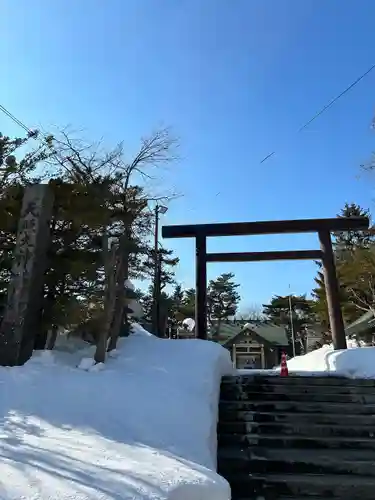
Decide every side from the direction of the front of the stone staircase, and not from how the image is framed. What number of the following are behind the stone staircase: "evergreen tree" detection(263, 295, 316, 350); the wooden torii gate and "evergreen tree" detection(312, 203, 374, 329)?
3

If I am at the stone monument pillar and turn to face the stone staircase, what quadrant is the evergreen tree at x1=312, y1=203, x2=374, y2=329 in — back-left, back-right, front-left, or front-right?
front-left

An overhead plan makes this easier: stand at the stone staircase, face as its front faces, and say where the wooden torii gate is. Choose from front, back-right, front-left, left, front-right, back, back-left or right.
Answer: back

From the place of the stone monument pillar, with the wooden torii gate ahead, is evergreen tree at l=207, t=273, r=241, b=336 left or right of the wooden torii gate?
left

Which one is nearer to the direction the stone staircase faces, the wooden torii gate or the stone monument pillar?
the stone monument pillar

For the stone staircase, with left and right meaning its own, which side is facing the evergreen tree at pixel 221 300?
back

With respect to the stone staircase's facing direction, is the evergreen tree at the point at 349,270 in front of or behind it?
behind

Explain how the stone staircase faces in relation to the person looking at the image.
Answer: facing the viewer

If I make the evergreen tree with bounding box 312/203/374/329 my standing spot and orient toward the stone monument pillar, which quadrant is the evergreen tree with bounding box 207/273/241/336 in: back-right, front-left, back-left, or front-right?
back-right

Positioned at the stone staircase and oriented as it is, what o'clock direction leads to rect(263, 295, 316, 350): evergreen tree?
The evergreen tree is roughly at 6 o'clock from the stone staircase.

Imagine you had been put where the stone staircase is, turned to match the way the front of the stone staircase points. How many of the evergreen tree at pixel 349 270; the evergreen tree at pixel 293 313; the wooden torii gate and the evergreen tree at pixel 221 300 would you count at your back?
4

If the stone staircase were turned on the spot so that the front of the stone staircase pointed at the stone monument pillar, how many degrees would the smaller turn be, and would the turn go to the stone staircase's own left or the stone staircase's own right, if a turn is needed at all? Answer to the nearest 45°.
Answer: approximately 90° to the stone staircase's own right

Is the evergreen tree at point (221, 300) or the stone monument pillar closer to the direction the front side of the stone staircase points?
the stone monument pillar
